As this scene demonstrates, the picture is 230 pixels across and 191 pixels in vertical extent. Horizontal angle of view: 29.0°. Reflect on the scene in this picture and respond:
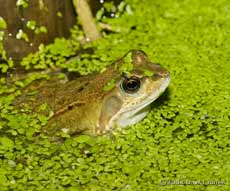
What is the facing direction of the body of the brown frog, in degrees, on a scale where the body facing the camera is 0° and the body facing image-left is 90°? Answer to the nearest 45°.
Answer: approximately 270°
